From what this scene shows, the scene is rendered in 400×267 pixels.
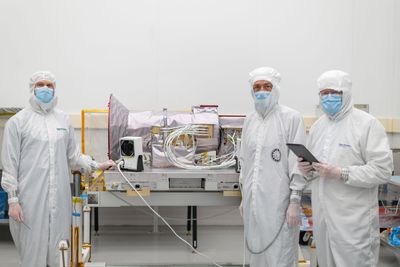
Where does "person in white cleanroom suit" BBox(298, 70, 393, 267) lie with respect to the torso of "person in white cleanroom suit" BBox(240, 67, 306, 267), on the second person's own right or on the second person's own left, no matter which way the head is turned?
on the second person's own left

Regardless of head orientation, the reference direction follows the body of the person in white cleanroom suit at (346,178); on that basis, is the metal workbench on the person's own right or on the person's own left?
on the person's own right

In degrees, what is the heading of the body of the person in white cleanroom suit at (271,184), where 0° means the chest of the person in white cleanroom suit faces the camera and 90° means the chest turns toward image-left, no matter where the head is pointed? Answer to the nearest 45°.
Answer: approximately 45°

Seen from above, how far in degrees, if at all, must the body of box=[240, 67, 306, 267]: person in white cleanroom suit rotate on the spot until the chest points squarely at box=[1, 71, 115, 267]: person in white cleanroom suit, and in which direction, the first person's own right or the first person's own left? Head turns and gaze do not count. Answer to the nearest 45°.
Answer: approximately 45° to the first person's own right

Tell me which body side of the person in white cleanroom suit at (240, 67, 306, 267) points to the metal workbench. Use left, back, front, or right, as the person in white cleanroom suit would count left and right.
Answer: right

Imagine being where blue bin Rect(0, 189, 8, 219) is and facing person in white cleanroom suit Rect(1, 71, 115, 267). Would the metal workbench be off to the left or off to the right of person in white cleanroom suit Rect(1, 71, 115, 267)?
left

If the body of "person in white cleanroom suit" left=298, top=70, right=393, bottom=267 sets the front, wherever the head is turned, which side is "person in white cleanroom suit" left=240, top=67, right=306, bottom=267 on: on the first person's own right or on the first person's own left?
on the first person's own right
